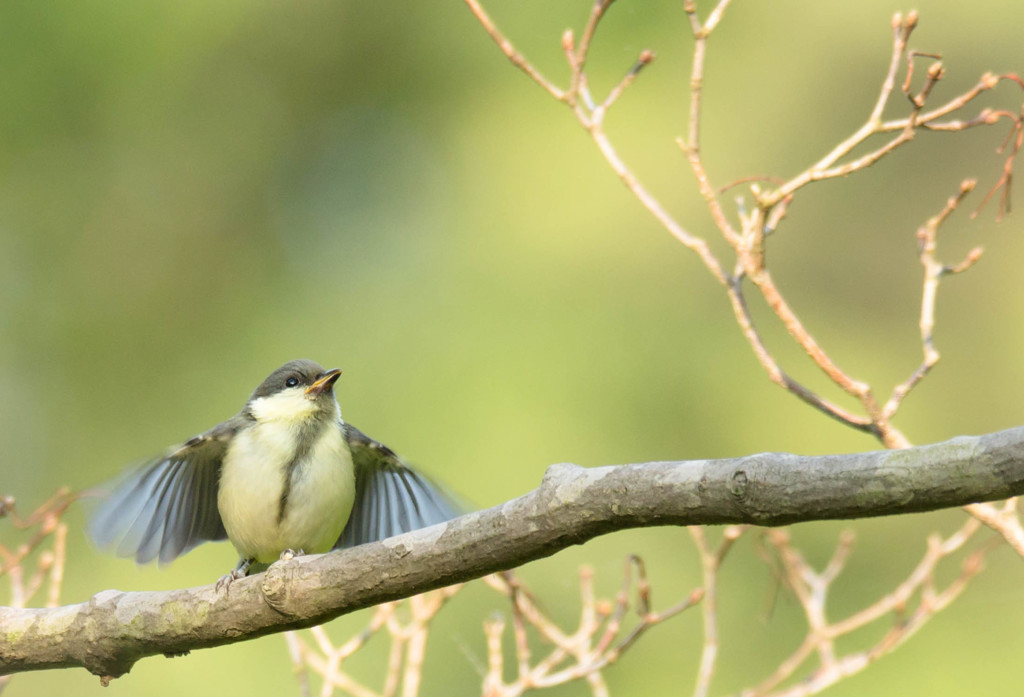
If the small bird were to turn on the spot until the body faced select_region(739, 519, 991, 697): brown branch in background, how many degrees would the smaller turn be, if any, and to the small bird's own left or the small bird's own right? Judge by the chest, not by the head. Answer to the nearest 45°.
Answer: approximately 90° to the small bird's own left

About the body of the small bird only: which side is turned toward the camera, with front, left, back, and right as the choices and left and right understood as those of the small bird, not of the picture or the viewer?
front

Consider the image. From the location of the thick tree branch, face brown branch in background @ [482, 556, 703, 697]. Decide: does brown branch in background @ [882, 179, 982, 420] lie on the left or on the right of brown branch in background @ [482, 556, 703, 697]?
right
